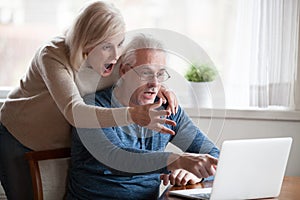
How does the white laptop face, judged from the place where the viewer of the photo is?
facing away from the viewer and to the left of the viewer

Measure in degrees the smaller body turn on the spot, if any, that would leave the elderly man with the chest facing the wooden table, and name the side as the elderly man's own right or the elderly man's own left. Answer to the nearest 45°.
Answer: approximately 45° to the elderly man's own left

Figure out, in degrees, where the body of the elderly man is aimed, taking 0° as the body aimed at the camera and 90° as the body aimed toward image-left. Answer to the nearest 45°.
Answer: approximately 315°

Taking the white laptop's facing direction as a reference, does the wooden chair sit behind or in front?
in front

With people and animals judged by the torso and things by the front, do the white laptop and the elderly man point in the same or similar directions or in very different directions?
very different directions

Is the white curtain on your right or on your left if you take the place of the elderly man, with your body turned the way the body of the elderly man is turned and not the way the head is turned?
on your left

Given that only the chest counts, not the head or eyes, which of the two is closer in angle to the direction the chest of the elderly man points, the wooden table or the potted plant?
the wooden table

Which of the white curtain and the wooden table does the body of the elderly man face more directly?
the wooden table

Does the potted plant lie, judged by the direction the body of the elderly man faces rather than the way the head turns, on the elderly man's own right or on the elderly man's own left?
on the elderly man's own left

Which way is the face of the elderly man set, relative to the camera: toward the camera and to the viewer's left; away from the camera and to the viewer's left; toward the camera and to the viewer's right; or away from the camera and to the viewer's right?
toward the camera and to the viewer's right

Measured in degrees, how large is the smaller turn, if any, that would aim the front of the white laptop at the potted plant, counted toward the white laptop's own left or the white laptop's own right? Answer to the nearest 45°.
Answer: approximately 45° to the white laptop's own right
